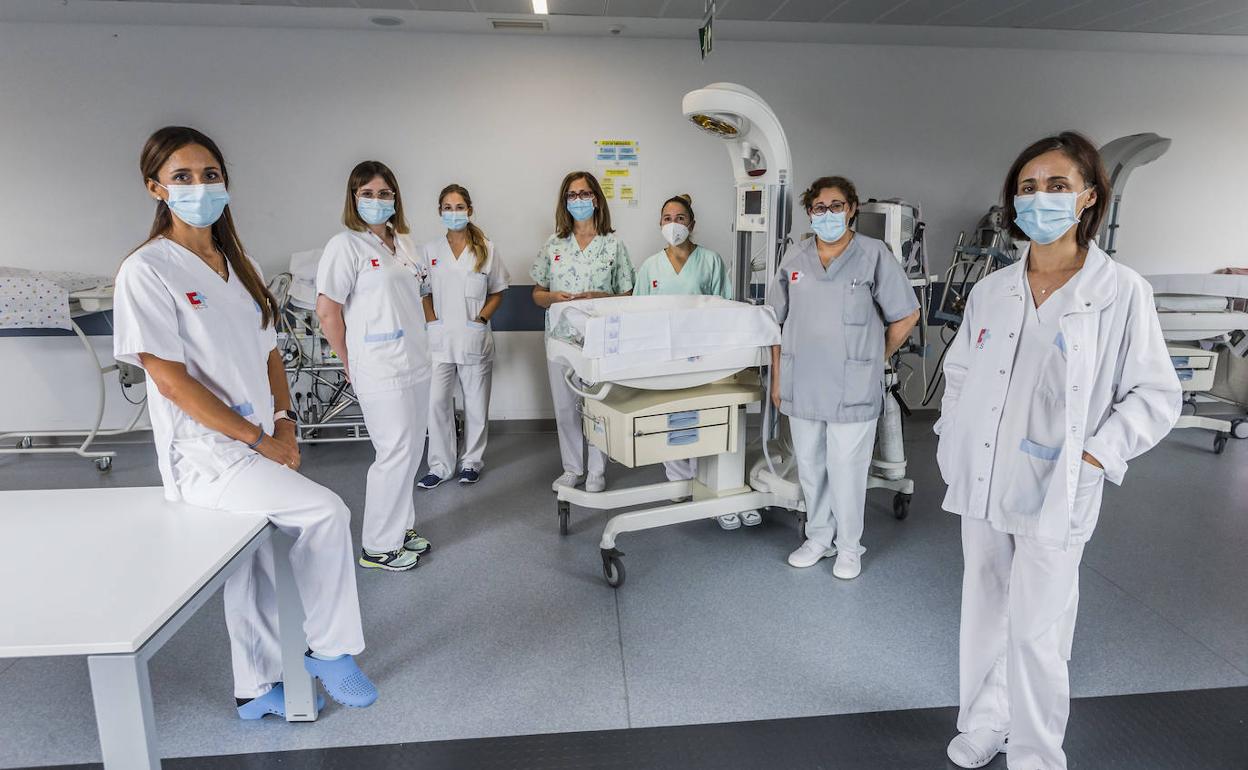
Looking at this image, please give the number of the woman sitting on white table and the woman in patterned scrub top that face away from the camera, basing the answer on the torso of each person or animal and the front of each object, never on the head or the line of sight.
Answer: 0

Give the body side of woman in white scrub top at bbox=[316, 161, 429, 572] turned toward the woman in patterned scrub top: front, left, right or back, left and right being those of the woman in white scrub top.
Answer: left

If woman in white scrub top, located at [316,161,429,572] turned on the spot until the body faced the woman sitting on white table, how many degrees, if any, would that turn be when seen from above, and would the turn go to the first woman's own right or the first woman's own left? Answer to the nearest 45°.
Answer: approximately 45° to the first woman's own right

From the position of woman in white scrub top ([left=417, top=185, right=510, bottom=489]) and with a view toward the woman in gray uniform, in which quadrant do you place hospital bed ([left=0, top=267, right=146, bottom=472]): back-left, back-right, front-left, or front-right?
back-right

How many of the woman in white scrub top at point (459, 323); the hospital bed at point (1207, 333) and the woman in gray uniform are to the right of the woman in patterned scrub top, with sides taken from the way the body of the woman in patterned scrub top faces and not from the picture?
1

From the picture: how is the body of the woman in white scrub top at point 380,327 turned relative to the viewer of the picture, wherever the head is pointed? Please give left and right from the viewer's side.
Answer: facing the viewer and to the right of the viewer

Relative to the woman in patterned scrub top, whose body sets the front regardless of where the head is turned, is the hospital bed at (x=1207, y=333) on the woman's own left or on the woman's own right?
on the woman's own left

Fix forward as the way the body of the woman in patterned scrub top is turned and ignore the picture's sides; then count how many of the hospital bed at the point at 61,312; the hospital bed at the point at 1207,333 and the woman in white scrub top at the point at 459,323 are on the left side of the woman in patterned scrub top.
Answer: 1

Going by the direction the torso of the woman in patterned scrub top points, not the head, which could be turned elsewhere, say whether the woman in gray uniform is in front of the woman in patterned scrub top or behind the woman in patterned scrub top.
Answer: in front

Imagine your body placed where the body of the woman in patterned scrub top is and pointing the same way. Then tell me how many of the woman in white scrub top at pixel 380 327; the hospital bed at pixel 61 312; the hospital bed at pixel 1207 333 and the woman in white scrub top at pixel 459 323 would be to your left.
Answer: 1

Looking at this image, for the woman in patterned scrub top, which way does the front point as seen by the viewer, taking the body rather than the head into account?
toward the camera
